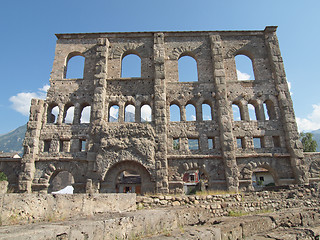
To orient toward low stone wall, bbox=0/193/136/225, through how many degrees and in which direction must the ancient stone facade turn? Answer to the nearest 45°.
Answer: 0° — it already faces it

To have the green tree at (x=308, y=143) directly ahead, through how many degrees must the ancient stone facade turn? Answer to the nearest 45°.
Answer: approximately 135° to its left

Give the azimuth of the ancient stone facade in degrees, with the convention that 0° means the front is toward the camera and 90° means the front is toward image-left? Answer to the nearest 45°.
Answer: approximately 0°

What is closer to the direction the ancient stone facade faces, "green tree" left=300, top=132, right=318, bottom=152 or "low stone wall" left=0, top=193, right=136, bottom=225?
the low stone wall

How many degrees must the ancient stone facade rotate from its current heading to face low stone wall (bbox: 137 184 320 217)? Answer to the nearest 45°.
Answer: approximately 45° to its left

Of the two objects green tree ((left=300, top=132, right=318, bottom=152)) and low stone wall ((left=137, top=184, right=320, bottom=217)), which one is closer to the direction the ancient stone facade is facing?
the low stone wall
